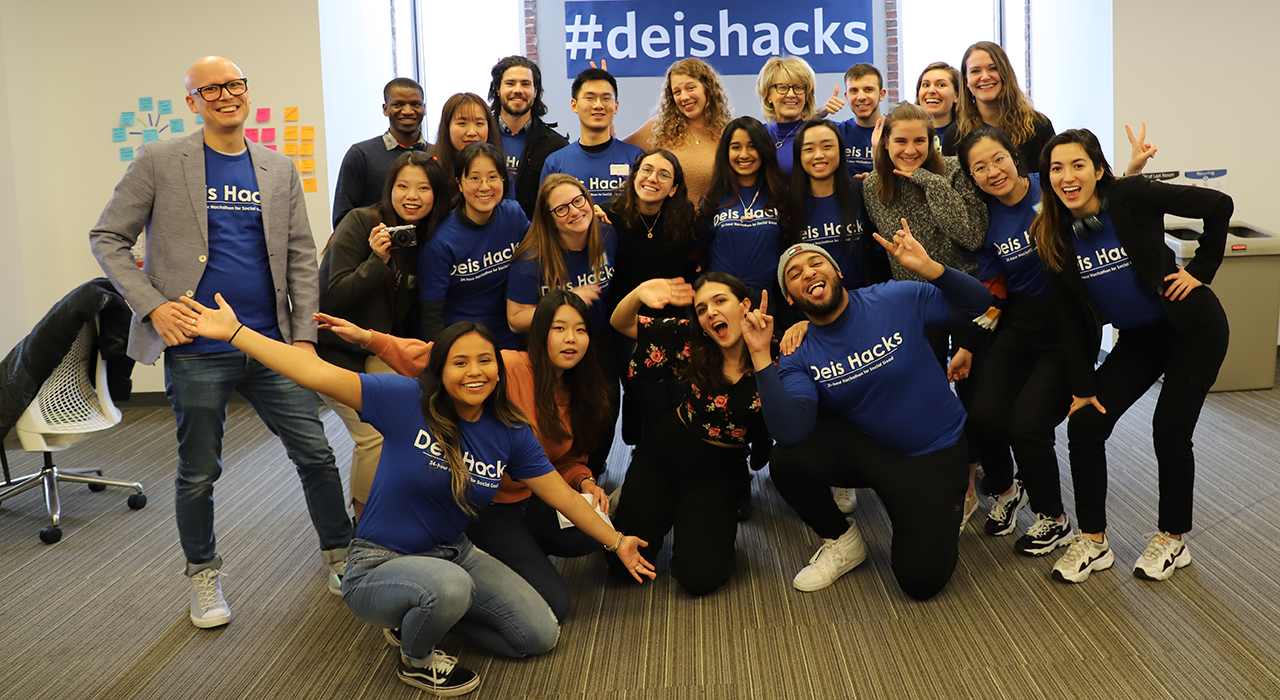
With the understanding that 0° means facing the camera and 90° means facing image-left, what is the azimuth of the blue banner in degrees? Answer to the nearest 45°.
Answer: approximately 0°

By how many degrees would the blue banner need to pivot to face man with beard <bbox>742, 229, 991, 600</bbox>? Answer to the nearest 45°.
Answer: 0° — it already faces them

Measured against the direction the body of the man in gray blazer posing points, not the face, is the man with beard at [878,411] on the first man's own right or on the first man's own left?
on the first man's own left

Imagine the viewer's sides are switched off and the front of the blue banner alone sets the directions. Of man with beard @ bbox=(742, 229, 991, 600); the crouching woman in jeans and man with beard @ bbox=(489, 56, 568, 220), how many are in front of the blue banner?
3

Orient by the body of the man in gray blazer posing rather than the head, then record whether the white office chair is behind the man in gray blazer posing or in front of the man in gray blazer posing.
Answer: behind

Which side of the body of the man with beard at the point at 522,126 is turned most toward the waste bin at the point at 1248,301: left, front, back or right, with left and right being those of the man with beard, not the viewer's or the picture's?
left
